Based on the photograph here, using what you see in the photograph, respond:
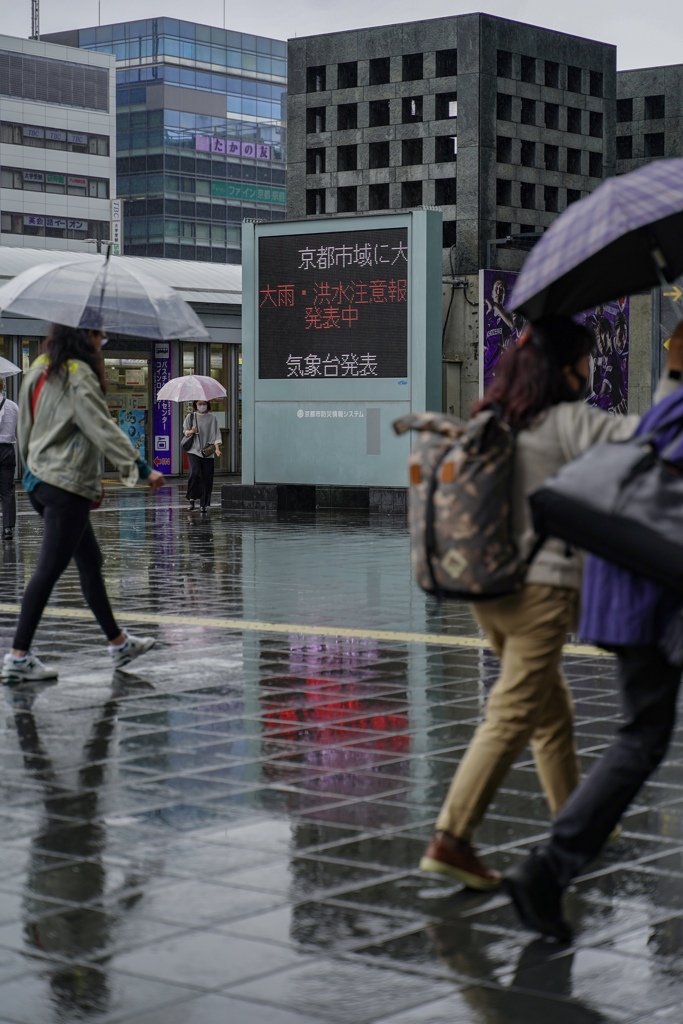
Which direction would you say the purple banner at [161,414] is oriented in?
toward the camera

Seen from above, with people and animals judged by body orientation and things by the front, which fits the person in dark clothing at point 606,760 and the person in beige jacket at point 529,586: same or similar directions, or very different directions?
same or similar directions

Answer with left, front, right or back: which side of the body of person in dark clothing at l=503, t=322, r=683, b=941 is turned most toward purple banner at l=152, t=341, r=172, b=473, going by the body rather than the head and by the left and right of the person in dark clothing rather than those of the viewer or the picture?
left

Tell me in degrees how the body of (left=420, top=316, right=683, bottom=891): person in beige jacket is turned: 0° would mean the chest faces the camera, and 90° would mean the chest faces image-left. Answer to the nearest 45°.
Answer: approximately 270°

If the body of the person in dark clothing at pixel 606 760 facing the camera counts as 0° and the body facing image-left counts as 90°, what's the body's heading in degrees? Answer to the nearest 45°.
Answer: approximately 270°

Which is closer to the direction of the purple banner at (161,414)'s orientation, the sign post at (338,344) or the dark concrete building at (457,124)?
the sign post

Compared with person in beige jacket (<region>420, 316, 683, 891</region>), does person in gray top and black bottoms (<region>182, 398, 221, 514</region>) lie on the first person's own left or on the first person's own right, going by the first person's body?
on the first person's own left

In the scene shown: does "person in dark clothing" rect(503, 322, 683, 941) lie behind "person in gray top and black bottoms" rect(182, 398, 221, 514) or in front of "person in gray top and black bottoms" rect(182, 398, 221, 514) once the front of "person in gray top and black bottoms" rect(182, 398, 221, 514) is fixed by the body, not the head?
in front

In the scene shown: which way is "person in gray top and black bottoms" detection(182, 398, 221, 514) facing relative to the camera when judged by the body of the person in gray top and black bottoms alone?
toward the camera

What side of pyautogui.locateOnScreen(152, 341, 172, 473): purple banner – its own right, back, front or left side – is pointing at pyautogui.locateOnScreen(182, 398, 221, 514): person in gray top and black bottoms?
front

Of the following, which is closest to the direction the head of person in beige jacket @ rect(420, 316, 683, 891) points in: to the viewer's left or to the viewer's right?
to the viewer's right

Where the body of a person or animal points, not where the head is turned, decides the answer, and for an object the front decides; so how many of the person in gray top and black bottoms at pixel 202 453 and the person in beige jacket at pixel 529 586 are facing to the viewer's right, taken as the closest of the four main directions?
1

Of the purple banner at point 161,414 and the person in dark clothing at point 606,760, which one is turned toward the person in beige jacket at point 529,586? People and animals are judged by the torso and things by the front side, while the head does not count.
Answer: the purple banner

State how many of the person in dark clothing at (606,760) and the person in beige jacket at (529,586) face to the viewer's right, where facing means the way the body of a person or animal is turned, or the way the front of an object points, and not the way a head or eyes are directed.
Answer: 2
